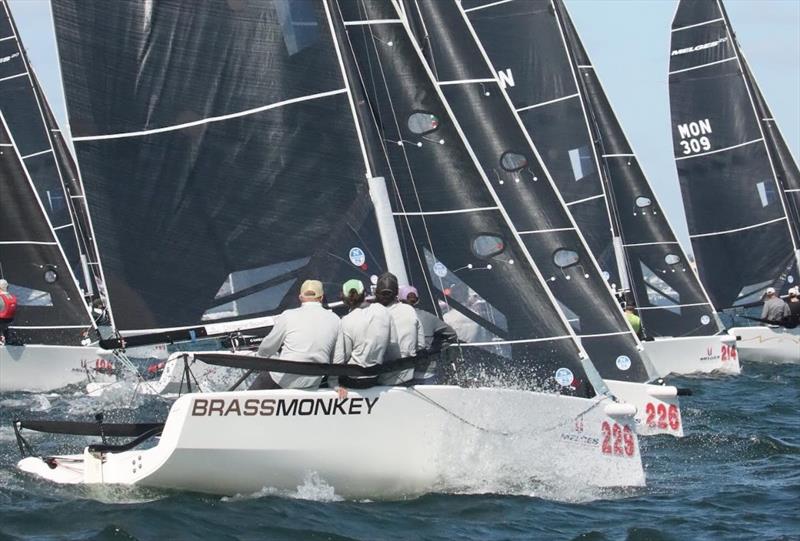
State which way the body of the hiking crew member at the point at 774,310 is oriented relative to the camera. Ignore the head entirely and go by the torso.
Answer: away from the camera

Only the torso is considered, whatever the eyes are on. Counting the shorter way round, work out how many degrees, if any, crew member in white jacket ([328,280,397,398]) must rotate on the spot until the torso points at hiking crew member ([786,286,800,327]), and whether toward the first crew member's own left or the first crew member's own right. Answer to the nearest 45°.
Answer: approximately 45° to the first crew member's own right

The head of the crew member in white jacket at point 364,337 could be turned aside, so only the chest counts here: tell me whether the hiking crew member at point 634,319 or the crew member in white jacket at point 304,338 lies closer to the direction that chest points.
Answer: the hiking crew member

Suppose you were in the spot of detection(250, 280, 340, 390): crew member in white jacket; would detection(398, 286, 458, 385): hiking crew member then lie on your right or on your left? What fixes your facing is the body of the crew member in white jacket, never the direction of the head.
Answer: on your right

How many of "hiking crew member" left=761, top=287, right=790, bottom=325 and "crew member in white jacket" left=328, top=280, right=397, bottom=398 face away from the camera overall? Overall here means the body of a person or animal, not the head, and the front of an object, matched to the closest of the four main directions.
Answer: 2

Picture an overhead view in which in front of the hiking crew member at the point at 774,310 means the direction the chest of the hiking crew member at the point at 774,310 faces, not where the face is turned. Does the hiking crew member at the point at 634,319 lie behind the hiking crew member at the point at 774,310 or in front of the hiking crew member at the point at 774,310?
behind

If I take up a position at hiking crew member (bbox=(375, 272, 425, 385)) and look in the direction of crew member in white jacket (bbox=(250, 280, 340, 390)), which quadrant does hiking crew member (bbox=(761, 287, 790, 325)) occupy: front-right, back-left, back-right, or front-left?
back-right

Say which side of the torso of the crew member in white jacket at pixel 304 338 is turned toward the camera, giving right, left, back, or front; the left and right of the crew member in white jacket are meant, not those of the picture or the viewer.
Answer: back

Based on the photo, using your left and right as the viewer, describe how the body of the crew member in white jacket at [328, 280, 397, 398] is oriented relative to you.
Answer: facing away from the viewer
